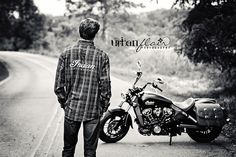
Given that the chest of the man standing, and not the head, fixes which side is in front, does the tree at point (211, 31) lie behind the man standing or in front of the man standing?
in front

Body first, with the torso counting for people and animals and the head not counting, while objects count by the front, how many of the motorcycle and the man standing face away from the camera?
1

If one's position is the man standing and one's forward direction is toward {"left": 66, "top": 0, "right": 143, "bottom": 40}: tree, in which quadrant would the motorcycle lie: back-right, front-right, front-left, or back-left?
front-right

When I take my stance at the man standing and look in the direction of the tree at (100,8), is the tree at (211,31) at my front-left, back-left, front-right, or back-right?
front-right

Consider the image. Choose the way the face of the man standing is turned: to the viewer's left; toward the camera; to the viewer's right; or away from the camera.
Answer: away from the camera

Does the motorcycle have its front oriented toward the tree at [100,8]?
no

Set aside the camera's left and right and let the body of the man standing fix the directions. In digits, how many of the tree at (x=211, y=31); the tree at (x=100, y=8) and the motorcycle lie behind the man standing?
0

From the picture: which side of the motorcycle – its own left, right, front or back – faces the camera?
left

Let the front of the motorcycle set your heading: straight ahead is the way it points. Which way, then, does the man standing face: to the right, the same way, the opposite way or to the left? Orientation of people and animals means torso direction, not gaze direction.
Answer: to the right

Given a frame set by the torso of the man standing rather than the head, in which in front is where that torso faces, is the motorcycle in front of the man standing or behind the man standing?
in front

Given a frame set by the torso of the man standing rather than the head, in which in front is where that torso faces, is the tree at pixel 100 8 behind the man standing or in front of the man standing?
in front

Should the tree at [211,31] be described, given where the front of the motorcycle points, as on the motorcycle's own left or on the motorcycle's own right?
on the motorcycle's own right

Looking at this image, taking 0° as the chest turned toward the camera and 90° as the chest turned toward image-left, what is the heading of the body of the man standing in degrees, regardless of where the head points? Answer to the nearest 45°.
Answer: approximately 180°

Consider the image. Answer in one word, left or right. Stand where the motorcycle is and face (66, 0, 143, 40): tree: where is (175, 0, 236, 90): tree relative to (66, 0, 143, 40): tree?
right
